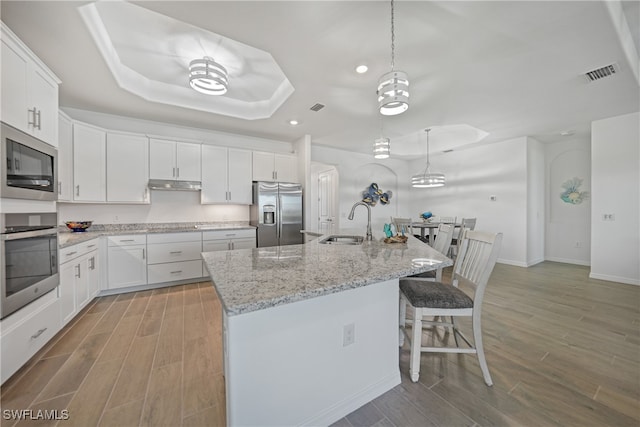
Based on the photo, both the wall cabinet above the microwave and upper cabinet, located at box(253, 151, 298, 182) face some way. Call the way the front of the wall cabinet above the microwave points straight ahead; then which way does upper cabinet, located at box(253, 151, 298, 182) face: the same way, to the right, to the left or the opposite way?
to the right

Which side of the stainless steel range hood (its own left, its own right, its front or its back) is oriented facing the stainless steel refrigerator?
left

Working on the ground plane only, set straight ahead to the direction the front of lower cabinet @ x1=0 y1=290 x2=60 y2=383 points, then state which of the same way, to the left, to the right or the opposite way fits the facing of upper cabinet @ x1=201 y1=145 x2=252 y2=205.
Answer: to the right

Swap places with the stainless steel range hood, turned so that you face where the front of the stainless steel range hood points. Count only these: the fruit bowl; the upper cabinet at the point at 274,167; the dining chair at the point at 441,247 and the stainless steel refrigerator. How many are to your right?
1

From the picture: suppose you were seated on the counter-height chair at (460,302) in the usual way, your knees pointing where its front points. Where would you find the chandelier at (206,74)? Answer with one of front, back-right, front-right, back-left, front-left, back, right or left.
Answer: front

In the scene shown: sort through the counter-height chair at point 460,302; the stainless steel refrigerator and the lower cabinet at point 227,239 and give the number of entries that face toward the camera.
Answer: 2

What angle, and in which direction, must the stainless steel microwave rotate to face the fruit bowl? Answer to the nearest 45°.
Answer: approximately 135° to its left

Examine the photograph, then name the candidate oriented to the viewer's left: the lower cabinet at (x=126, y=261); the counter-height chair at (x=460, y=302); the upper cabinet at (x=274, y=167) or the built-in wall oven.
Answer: the counter-height chair

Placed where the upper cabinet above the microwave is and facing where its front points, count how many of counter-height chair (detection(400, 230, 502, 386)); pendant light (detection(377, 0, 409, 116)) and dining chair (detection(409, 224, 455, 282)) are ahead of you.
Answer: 3

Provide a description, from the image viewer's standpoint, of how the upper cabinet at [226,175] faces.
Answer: facing the viewer

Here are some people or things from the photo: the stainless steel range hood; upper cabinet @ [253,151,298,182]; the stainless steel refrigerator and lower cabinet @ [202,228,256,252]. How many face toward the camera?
4

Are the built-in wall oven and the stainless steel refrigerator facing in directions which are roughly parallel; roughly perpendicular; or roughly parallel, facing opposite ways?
roughly perpendicular

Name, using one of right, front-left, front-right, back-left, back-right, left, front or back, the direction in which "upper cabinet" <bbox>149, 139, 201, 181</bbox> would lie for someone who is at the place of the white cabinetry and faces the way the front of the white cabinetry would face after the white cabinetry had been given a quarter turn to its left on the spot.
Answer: front

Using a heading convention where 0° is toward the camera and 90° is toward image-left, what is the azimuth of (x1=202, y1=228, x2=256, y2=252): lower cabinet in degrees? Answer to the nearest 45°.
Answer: approximately 0°

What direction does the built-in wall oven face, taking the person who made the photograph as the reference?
facing the viewer and to the right of the viewer

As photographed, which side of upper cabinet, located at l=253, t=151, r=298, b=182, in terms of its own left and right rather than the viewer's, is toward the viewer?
front

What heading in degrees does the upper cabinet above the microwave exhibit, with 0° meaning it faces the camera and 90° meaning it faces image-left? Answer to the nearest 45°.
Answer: approximately 315°
